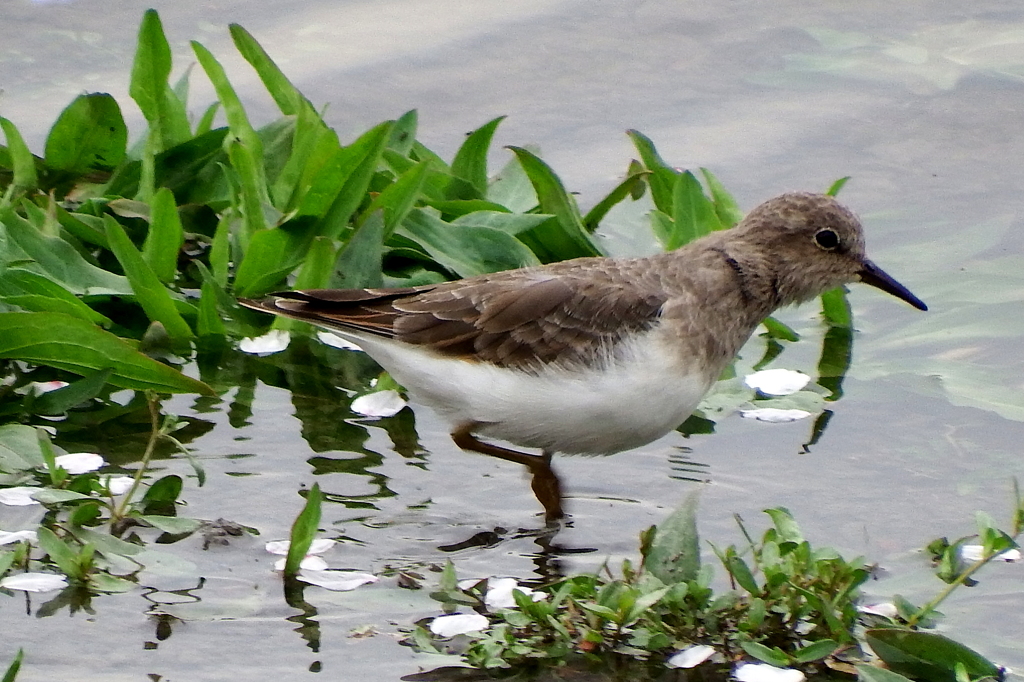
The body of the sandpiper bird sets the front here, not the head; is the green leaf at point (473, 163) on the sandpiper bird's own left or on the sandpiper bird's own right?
on the sandpiper bird's own left

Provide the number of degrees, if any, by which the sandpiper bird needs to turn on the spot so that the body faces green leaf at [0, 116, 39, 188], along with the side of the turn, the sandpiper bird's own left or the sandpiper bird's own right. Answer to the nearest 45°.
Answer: approximately 135° to the sandpiper bird's own left

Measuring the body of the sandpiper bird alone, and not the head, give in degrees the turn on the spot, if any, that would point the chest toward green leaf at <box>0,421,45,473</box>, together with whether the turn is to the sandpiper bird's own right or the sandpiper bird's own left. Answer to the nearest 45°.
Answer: approximately 180°

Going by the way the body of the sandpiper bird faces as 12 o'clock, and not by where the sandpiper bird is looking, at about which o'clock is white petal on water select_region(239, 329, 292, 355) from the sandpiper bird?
The white petal on water is roughly at 7 o'clock from the sandpiper bird.

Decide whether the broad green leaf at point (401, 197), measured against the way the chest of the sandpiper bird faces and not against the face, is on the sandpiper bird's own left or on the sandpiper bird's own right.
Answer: on the sandpiper bird's own left

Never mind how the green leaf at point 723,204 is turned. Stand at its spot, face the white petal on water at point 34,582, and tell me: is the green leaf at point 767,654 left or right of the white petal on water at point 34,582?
left

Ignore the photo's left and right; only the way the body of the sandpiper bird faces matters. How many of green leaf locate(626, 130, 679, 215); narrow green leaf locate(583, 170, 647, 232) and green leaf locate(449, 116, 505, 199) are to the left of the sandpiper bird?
3

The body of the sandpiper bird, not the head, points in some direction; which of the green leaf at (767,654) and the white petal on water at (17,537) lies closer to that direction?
the green leaf

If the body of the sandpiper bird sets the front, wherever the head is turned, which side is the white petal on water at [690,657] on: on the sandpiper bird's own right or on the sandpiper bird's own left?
on the sandpiper bird's own right

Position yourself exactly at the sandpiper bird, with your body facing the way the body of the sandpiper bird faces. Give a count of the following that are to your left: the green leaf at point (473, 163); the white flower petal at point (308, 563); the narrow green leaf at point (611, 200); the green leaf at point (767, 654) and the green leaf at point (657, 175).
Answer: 3

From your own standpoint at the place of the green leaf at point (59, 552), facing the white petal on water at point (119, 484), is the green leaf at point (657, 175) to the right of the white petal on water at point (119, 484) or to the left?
right

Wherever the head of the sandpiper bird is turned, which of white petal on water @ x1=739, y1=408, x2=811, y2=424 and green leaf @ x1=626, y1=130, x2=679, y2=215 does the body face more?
the white petal on water

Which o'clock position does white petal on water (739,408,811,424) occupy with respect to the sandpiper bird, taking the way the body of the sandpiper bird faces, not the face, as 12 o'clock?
The white petal on water is roughly at 11 o'clock from the sandpiper bird.

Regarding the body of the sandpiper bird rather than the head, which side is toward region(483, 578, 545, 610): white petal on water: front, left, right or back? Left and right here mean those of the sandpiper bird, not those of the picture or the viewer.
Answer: right

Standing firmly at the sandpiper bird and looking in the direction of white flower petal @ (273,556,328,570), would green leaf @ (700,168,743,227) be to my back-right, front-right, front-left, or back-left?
back-right

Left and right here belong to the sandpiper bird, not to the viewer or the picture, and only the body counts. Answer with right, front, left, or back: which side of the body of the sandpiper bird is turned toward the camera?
right

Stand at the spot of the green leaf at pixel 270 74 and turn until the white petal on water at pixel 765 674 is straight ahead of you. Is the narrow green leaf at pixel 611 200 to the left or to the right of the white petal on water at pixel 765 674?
left

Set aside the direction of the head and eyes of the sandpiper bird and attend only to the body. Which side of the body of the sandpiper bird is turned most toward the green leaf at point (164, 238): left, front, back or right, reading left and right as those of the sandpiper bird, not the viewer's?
back

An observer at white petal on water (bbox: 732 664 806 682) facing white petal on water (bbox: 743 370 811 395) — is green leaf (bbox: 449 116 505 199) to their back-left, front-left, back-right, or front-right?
front-left
